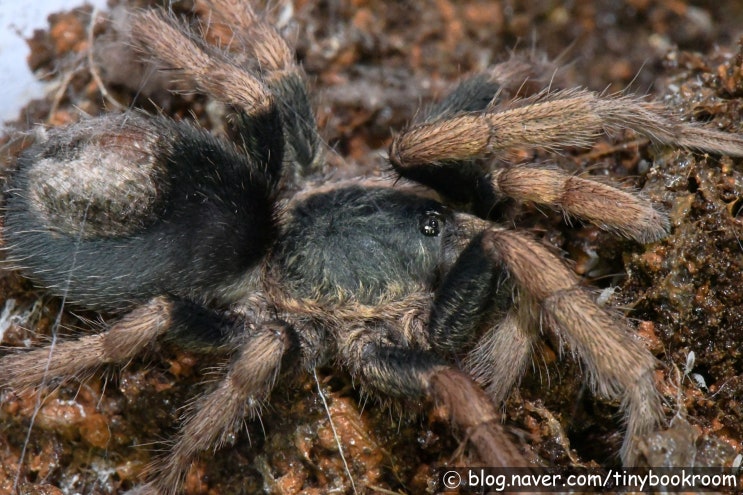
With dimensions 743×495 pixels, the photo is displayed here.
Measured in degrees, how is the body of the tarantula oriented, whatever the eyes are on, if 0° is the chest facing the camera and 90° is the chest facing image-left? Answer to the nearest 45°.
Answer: approximately 270°
